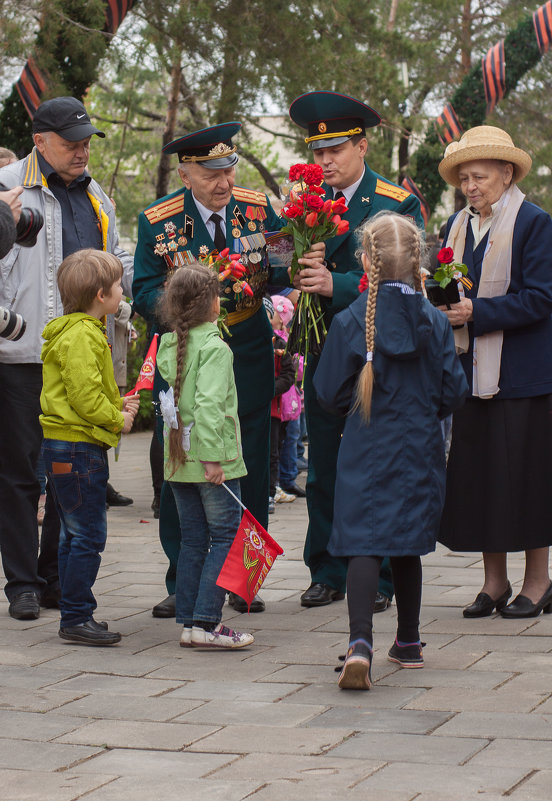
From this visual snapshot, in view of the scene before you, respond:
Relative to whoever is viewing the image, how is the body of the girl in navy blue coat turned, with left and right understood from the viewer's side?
facing away from the viewer

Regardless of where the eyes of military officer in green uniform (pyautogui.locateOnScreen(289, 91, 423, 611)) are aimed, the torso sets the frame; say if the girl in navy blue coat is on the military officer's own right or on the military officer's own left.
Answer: on the military officer's own left

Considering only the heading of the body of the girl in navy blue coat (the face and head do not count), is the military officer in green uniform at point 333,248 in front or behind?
in front

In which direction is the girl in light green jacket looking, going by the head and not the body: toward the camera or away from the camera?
away from the camera

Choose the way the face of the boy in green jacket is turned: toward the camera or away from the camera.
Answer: away from the camera

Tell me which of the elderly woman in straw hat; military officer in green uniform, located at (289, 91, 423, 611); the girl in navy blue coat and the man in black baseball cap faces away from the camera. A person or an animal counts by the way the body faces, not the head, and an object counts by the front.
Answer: the girl in navy blue coat

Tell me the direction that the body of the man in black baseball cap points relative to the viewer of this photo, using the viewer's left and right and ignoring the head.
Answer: facing the viewer and to the right of the viewer

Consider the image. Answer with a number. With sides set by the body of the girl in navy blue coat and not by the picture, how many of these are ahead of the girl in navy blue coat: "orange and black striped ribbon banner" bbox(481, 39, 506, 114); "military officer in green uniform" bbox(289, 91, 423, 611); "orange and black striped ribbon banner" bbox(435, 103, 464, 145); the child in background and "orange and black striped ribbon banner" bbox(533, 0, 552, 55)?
5

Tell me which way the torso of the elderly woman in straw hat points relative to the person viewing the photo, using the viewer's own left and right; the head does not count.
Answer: facing the viewer and to the left of the viewer

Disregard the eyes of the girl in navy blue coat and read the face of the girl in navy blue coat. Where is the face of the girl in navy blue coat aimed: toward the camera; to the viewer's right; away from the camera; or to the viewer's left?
away from the camera

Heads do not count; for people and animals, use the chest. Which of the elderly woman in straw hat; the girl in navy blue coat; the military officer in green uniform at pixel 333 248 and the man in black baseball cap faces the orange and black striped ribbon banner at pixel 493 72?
the girl in navy blue coat

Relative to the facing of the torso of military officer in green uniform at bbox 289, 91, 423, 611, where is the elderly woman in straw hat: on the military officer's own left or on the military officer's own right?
on the military officer's own left

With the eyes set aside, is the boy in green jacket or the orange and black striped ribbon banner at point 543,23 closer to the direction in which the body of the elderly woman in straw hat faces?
the boy in green jacket

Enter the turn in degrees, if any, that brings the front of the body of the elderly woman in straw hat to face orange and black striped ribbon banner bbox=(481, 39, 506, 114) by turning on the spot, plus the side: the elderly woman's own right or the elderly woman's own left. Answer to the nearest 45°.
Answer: approximately 135° to the elderly woman's own right

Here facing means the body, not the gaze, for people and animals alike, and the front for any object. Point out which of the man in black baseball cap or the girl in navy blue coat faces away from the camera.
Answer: the girl in navy blue coat

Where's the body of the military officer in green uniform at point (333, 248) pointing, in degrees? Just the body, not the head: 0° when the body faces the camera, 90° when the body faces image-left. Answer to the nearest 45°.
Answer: approximately 45°

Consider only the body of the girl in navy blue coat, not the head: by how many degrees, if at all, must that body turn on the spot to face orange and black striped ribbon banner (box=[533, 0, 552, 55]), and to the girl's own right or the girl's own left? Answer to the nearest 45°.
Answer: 0° — they already face it

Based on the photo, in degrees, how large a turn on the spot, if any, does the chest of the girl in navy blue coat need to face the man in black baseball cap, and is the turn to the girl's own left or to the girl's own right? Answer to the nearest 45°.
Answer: approximately 45° to the girl's own left

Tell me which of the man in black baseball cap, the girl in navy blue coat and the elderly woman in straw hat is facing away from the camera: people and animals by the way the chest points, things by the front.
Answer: the girl in navy blue coat
